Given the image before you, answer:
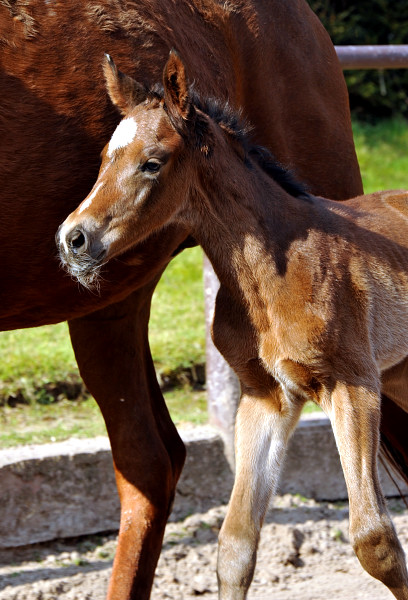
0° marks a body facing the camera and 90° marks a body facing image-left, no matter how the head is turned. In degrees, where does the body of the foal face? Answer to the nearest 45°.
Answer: approximately 45°

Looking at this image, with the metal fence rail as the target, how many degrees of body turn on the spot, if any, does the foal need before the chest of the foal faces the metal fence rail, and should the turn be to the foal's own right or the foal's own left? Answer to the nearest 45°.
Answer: approximately 135° to the foal's own right
